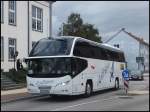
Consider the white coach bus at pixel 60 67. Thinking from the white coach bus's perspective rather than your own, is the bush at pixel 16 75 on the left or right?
on its right

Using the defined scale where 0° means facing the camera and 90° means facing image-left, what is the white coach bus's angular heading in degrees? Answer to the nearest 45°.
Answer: approximately 45°
